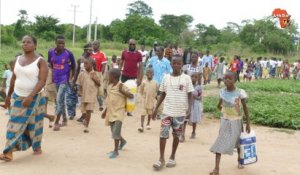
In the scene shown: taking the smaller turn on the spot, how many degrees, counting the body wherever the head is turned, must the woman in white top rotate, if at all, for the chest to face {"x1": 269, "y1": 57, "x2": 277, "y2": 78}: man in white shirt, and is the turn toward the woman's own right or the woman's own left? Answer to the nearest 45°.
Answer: approximately 180°

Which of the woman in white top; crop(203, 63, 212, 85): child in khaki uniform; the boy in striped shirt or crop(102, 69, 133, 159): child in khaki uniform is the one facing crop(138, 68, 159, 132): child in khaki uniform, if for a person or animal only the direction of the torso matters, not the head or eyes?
crop(203, 63, 212, 85): child in khaki uniform

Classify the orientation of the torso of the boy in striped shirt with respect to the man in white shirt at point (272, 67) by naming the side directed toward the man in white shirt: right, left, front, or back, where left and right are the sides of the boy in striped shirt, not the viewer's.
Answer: back

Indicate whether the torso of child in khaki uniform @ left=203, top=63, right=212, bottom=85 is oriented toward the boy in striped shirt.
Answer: yes

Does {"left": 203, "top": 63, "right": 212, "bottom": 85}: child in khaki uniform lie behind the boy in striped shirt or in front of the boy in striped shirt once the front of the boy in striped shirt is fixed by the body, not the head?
behind

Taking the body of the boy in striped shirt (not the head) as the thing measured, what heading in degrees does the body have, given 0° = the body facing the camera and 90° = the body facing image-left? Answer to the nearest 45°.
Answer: approximately 0°

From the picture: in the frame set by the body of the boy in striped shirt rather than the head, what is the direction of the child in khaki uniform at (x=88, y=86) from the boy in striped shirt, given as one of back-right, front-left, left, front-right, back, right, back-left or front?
back-right

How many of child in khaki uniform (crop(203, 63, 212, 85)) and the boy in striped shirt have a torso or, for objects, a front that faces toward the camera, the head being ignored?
2

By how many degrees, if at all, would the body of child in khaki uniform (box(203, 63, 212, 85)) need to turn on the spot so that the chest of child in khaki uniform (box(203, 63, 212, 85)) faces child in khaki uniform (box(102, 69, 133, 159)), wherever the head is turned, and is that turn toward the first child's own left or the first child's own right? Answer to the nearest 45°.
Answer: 0° — they already face them

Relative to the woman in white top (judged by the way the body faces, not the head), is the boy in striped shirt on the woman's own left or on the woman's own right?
on the woman's own left

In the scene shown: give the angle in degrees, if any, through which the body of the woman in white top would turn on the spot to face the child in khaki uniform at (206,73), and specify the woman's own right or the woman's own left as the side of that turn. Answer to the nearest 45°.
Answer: approximately 180°
